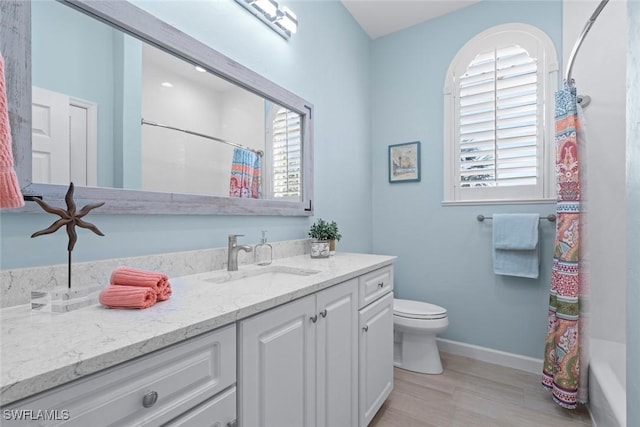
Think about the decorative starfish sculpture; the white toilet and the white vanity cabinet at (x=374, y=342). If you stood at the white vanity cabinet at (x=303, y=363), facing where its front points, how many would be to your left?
2

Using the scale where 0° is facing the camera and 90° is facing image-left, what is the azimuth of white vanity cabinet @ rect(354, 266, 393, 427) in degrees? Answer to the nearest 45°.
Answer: approximately 315°

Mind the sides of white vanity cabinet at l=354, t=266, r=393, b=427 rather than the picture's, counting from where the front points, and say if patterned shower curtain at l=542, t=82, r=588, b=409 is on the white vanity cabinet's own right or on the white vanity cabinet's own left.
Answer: on the white vanity cabinet's own left

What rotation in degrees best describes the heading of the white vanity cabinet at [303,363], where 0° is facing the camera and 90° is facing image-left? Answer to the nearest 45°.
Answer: approximately 315°

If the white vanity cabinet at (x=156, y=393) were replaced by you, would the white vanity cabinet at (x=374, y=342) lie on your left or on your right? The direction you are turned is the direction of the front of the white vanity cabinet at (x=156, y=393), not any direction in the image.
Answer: on your left

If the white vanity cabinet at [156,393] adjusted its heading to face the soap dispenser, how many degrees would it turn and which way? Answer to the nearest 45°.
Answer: approximately 90° to its left

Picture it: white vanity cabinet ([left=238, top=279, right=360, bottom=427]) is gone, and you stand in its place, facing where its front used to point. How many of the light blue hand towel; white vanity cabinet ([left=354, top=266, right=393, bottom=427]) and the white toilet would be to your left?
3

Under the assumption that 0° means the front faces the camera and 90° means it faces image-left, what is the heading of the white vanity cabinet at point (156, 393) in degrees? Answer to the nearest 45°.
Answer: approximately 315°

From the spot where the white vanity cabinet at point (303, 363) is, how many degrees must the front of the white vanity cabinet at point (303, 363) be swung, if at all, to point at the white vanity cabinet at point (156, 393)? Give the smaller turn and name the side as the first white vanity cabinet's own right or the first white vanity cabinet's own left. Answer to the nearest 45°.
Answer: approximately 90° to the first white vanity cabinet's own right
